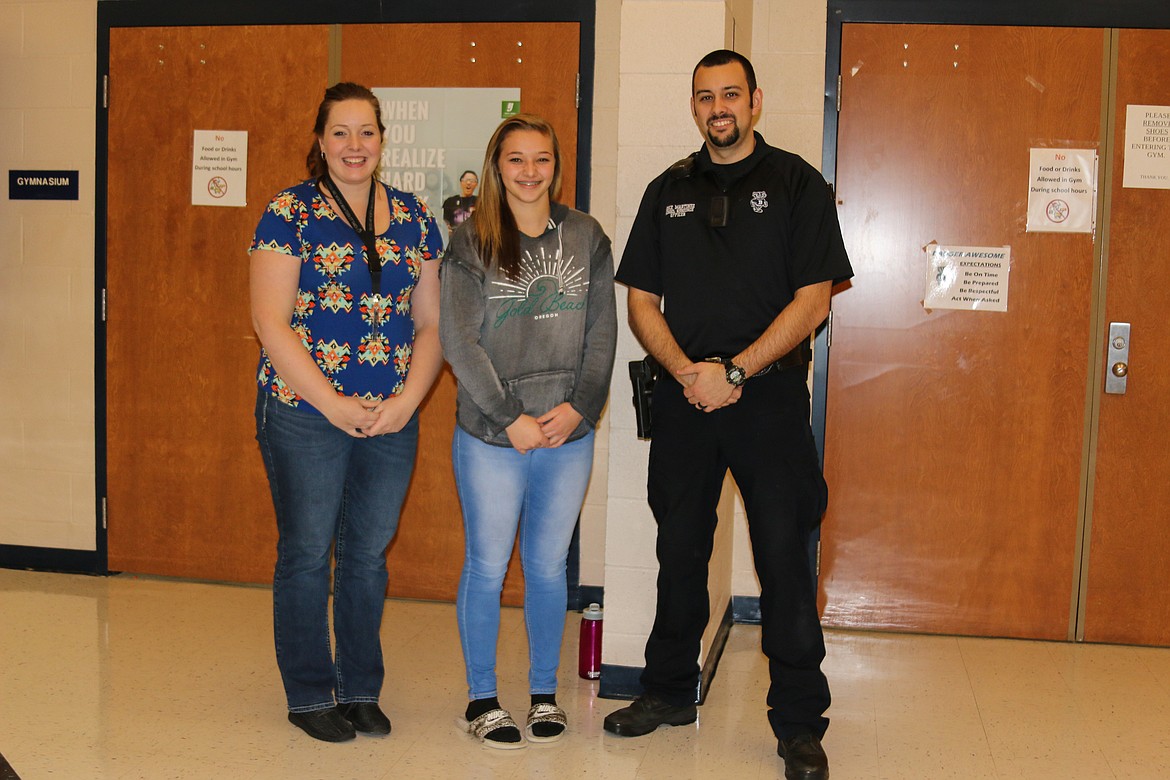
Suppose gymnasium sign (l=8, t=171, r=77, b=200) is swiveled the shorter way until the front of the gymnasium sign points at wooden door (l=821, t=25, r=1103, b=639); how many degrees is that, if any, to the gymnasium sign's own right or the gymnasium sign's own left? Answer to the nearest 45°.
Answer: approximately 45° to the gymnasium sign's own left

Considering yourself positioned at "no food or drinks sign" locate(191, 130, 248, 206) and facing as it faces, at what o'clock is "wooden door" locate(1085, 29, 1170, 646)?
The wooden door is roughly at 10 o'clock from the no food or drinks sign.

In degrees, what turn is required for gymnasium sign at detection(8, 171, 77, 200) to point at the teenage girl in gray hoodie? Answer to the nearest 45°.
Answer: approximately 45° to its left

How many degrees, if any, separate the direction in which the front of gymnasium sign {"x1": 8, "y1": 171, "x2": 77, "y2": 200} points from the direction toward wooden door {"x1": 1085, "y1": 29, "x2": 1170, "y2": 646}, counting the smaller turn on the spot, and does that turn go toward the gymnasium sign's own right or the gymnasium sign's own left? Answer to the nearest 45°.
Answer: approximately 45° to the gymnasium sign's own left

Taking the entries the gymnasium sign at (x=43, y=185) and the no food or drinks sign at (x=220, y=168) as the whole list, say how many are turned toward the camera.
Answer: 2

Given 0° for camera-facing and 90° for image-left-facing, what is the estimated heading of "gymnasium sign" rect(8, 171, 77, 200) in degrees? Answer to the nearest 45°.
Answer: approximately 0°

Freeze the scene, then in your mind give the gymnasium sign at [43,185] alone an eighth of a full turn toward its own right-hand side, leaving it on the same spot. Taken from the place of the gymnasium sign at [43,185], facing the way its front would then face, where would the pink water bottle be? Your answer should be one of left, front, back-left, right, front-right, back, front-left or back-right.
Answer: left

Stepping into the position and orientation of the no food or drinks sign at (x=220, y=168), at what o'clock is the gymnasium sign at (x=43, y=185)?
the gymnasium sign at (x=43, y=185) is roughly at 4 o'clock from the no food or drinks sign at (x=220, y=168).

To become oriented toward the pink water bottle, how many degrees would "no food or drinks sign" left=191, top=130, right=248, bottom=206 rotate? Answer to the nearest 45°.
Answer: approximately 45° to its left
